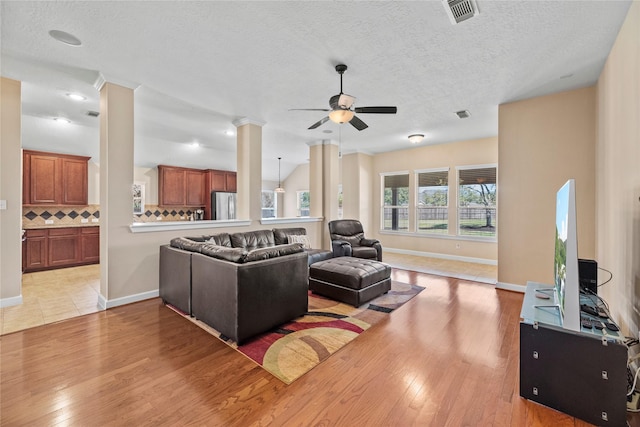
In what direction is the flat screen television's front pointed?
to the viewer's left

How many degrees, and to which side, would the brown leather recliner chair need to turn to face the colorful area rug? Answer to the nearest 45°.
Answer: approximately 45° to its right

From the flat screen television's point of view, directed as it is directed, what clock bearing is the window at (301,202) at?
The window is roughly at 1 o'clock from the flat screen television.

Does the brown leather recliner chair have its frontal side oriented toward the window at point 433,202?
no

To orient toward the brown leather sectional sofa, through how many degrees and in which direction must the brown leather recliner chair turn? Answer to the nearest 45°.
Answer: approximately 45° to its right

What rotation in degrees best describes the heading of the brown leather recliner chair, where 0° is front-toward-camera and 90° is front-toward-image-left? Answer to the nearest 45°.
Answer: approximately 315°

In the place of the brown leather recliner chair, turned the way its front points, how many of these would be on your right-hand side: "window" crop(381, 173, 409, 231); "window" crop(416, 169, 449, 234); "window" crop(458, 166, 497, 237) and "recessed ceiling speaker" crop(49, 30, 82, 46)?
1

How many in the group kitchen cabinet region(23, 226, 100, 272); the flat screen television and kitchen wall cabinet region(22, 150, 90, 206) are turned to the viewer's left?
1

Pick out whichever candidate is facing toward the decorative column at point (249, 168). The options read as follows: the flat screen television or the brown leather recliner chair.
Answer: the flat screen television

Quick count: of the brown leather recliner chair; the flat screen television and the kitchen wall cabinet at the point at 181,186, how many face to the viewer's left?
1

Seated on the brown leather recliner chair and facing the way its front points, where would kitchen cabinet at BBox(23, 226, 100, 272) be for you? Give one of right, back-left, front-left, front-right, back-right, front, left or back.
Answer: back-right

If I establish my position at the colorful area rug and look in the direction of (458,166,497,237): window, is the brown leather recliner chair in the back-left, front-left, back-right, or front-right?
front-left

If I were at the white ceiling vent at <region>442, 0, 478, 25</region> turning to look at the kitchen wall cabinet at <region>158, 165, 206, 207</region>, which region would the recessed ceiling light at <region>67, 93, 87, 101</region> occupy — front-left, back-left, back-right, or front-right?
front-left

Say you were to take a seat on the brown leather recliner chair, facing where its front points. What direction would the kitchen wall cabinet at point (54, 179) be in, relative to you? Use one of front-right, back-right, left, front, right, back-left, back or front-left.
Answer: back-right

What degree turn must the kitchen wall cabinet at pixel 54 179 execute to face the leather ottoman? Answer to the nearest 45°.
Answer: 0° — it already faces it

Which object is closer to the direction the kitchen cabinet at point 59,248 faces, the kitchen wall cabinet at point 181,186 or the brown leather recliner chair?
the brown leather recliner chair
